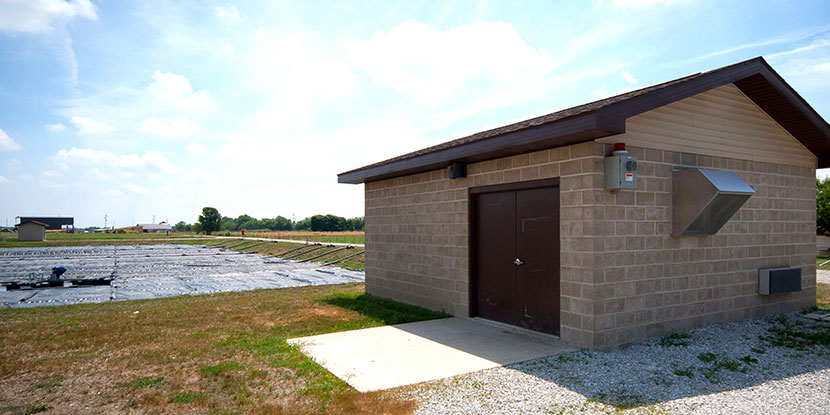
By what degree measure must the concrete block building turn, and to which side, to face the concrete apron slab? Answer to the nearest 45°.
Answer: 0° — it already faces it

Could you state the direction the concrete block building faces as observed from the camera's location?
facing the viewer and to the left of the viewer
